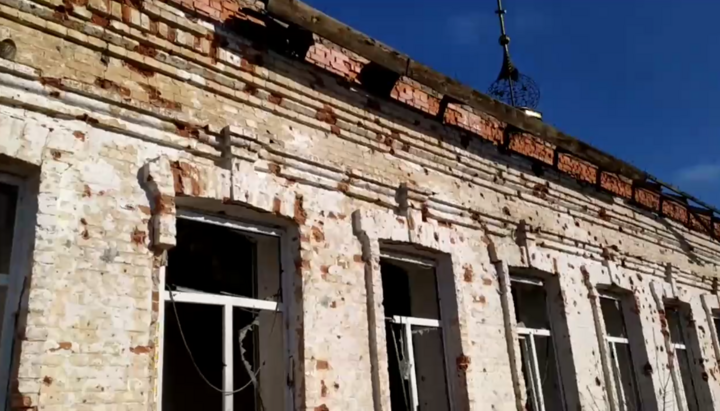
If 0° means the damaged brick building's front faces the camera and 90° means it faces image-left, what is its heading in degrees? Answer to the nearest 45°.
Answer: approximately 315°
